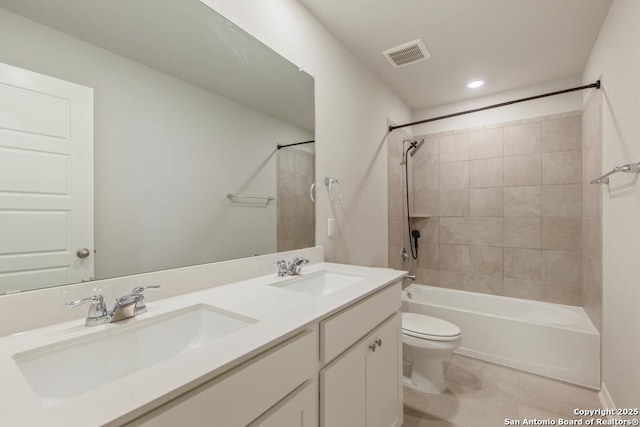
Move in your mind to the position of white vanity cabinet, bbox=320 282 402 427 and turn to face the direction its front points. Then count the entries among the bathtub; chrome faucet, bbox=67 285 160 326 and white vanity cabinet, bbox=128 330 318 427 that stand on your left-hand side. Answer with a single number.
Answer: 1

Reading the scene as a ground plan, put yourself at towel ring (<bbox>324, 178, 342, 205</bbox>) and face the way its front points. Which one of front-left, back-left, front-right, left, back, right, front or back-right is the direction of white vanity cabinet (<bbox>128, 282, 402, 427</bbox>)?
front-right

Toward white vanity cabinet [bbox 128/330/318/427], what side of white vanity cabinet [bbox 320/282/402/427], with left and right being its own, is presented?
right

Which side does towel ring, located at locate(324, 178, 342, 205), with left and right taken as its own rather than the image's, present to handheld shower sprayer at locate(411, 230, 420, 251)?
left

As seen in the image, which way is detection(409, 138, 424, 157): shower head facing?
to the viewer's right

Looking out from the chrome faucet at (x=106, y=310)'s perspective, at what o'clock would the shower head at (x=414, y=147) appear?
The shower head is roughly at 10 o'clock from the chrome faucet.

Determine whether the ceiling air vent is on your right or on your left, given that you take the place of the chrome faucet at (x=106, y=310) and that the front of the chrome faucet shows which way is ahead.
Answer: on your left

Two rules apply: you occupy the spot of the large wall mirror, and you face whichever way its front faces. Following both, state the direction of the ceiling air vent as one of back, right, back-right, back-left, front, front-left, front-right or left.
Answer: front-left

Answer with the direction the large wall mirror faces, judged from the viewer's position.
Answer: facing the viewer and to the right of the viewer
